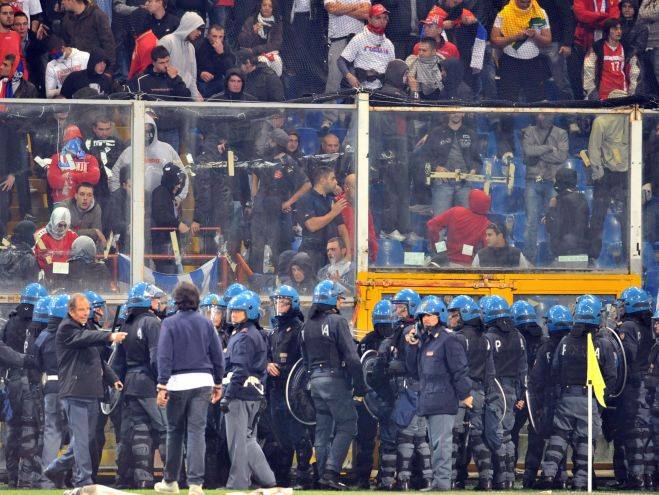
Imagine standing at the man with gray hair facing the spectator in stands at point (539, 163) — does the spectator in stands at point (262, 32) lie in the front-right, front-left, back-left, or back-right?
front-left

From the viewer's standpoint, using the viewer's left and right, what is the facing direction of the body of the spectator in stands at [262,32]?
facing the viewer

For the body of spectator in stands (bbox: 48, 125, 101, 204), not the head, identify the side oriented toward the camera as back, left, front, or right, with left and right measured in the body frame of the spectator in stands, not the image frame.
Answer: front

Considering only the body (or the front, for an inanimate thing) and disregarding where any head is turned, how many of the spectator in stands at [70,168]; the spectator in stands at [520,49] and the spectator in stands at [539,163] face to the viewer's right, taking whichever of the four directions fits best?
0

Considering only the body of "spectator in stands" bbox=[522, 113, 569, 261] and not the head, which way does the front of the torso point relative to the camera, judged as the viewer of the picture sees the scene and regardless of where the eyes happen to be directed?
toward the camera

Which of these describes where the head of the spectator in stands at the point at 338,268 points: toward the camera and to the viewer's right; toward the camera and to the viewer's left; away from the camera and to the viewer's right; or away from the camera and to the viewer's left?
toward the camera and to the viewer's left

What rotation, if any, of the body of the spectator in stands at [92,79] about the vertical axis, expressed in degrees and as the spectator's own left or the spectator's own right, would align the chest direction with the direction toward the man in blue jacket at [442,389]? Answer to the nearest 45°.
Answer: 0° — they already face them

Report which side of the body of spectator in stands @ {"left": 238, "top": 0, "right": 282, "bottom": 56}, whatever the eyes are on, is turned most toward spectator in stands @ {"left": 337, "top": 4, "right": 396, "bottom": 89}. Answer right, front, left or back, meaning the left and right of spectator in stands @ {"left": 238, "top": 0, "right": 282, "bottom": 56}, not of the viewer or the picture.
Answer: left

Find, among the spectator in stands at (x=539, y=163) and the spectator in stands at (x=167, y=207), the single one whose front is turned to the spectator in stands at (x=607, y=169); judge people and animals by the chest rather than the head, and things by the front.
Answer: the spectator in stands at (x=167, y=207)

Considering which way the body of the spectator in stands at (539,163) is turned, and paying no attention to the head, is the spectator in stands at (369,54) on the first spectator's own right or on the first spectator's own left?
on the first spectator's own right
